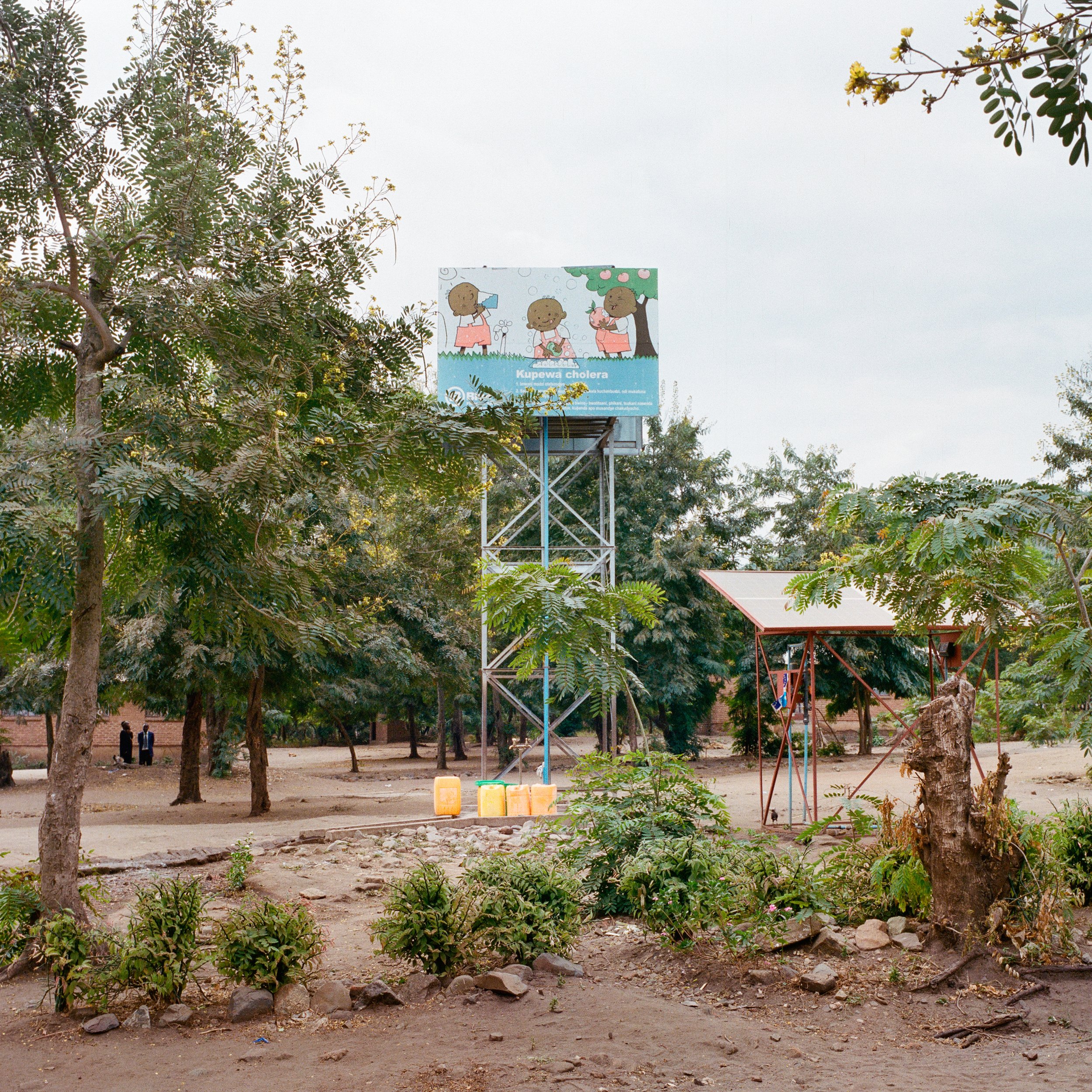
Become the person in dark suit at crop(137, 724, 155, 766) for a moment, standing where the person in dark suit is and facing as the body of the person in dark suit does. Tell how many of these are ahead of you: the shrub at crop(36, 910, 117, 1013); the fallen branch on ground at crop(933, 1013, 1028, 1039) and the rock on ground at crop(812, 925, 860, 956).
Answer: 3

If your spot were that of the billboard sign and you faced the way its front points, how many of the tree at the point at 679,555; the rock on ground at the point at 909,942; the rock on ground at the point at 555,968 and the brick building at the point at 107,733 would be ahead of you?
2

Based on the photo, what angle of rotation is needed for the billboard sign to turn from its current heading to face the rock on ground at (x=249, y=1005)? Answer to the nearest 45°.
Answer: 0° — it already faces it

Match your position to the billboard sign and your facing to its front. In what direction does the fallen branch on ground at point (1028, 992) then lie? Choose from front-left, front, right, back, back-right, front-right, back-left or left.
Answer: front

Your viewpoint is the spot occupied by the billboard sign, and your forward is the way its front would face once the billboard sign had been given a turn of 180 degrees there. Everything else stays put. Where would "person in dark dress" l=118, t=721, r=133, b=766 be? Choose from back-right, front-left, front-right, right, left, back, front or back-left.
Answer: front-left

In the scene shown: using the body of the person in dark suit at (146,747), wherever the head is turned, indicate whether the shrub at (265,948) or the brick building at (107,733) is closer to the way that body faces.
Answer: the shrub

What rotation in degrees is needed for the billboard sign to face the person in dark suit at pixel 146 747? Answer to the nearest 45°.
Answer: approximately 135° to its right

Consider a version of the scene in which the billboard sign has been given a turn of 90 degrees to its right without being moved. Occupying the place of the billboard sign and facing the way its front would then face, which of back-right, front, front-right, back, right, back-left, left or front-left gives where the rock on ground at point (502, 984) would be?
left

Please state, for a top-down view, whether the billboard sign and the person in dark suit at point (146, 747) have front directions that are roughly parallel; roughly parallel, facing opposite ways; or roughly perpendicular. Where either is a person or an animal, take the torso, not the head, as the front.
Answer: roughly parallel

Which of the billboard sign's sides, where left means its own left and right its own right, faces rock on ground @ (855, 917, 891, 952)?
front

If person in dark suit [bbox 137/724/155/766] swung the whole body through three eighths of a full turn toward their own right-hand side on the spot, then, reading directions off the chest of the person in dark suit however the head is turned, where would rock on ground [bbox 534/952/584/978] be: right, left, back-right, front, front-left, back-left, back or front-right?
back-left

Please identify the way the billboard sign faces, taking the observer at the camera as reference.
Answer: facing the viewer

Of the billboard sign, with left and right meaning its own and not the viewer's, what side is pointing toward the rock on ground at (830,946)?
front

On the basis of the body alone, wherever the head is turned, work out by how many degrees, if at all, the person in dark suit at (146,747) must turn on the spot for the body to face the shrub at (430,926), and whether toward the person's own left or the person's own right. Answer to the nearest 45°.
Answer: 0° — they already face it

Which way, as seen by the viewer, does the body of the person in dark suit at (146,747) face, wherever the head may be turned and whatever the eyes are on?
toward the camera

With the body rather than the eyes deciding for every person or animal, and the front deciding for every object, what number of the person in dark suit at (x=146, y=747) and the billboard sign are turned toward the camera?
2

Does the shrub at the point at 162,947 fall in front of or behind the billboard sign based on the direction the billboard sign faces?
in front

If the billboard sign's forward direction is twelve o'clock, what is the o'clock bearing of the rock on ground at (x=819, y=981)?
The rock on ground is roughly at 12 o'clock from the billboard sign.
